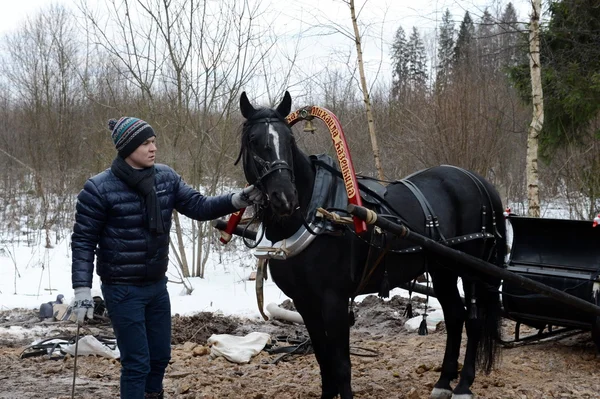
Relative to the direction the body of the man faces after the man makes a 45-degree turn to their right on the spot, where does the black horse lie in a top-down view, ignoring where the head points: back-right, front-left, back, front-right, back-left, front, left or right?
left

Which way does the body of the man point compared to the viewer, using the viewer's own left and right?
facing the viewer and to the right of the viewer

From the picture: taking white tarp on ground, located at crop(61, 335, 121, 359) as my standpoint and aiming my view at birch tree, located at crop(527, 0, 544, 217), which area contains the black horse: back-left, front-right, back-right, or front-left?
front-right

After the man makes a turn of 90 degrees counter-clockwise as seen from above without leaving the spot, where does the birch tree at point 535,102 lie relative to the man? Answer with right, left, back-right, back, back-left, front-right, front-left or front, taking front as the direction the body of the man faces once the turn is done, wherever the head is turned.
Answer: front

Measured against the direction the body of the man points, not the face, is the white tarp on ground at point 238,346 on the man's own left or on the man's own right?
on the man's own left

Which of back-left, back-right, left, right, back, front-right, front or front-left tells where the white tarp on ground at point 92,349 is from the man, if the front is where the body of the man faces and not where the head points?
back-left

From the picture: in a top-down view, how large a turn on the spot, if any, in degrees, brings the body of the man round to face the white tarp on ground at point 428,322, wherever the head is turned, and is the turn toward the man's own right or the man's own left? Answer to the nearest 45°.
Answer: approximately 90° to the man's own left
